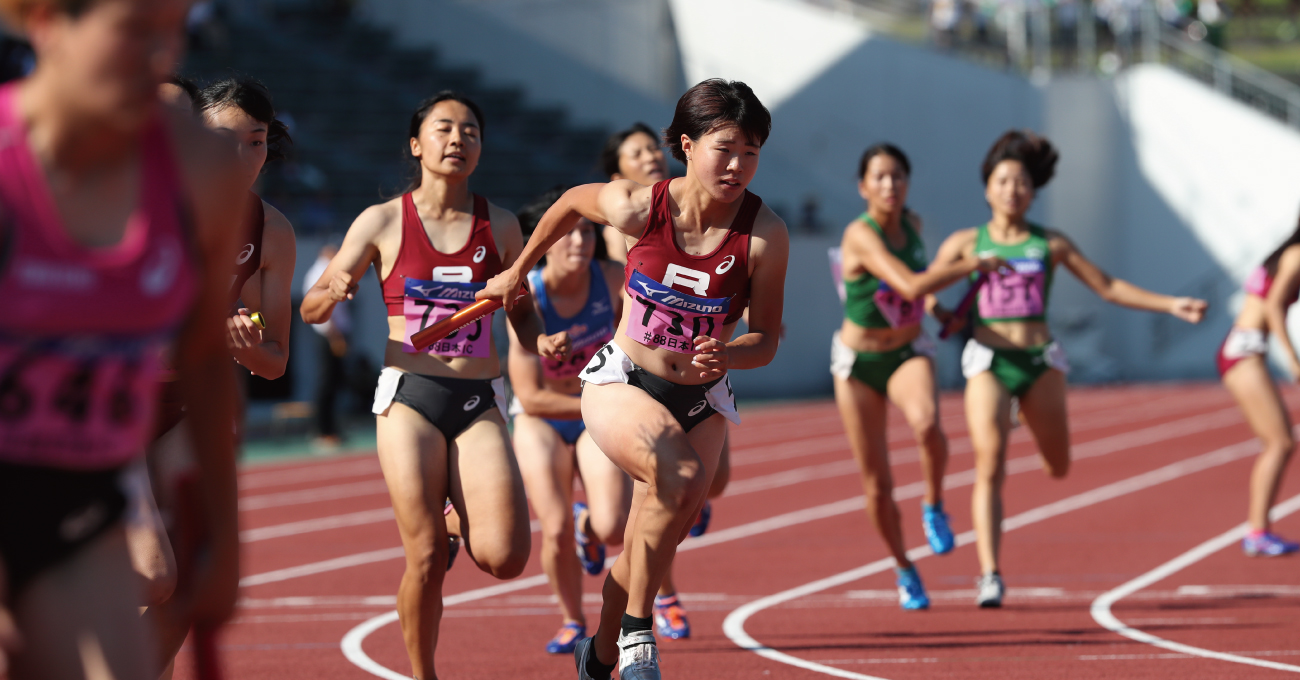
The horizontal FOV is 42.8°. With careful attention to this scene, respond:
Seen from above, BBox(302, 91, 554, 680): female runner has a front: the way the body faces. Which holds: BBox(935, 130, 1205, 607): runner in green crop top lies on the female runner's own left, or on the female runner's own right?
on the female runner's own left

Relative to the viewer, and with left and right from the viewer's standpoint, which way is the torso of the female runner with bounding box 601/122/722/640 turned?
facing the viewer and to the right of the viewer

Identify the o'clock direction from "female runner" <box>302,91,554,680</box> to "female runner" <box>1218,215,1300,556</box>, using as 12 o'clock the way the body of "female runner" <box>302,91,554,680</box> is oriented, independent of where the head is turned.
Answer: "female runner" <box>1218,215,1300,556</box> is roughly at 8 o'clock from "female runner" <box>302,91,554,680</box>.

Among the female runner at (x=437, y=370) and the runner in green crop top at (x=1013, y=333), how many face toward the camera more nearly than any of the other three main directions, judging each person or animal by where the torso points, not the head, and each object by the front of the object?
2

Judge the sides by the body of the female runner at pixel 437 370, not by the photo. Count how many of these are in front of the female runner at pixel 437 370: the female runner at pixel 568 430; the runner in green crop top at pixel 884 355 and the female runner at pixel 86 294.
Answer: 1

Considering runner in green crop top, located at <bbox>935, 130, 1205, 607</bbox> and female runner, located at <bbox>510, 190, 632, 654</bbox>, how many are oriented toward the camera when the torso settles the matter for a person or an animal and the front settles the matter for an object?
2

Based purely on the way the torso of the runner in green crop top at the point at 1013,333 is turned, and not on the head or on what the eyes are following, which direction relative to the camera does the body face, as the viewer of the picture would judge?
toward the camera

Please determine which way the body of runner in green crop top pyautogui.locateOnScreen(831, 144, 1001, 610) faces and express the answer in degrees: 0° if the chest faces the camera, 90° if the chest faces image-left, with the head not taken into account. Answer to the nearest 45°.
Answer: approximately 315°

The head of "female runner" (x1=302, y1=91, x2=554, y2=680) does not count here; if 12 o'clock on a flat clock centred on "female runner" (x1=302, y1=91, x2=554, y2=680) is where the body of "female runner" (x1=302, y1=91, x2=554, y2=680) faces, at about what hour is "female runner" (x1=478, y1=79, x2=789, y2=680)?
"female runner" (x1=478, y1=79, x2=789, y2=680) is roughly at 10 o'clock from "female runner" (x1=302, y1=91, x2=554, y2=680).

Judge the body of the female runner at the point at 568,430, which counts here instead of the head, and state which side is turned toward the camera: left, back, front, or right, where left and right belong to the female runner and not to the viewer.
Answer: front

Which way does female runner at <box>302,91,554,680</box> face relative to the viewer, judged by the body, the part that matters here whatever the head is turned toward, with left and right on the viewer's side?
facing the viewer

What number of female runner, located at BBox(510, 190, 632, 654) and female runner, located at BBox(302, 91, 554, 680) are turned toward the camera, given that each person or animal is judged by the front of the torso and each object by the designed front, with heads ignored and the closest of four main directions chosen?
2

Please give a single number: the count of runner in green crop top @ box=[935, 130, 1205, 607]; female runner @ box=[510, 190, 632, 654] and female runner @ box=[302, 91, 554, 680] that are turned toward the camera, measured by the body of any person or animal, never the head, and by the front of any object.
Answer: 3

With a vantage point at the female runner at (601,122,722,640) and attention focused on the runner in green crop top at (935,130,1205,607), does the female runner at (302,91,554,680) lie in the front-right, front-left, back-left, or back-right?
back-right
